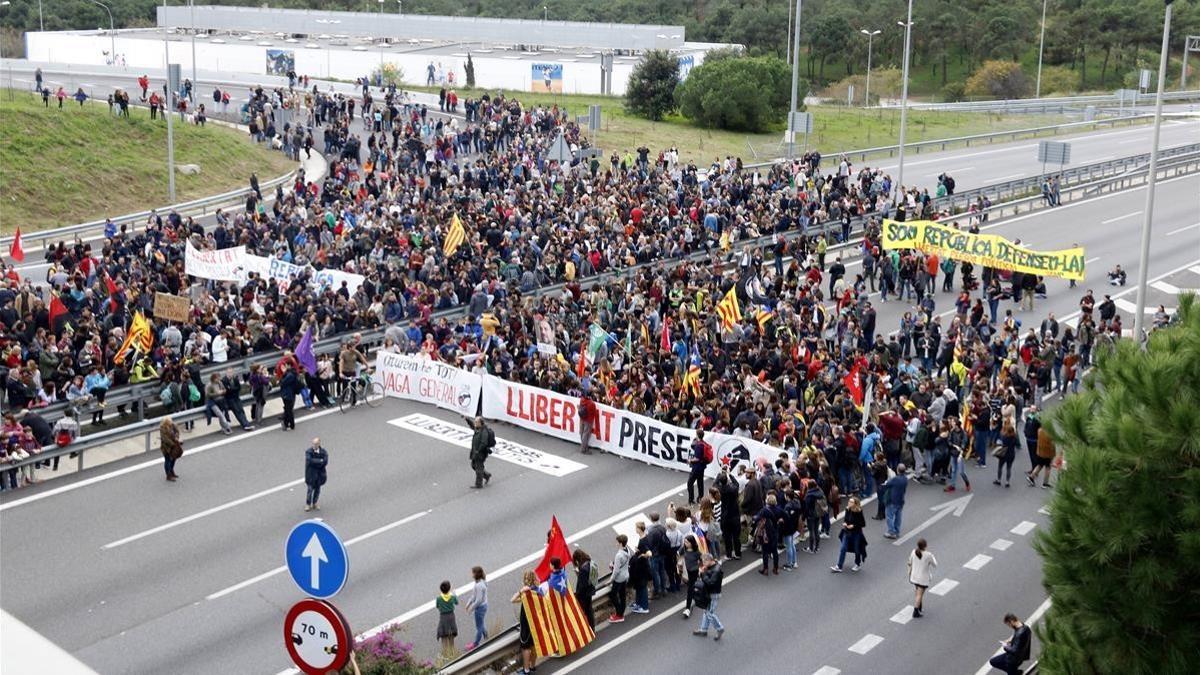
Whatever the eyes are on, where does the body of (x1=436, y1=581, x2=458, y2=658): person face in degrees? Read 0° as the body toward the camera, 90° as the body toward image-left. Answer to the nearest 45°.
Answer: approximately 180°

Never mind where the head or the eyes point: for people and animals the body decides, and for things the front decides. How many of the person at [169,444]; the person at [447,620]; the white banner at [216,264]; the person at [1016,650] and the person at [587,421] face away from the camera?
2

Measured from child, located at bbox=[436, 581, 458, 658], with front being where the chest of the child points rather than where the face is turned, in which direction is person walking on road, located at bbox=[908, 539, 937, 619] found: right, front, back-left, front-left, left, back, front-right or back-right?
right

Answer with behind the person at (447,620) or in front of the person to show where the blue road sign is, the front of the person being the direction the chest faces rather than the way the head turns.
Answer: behind

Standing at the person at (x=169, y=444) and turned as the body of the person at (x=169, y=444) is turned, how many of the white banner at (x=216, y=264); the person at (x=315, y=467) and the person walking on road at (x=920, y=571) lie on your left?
1

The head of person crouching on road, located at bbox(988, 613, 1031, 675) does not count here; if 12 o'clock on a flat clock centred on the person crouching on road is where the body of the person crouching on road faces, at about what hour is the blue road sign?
The blue road sign is roughly at 10 o'clock from the person crouching on road.

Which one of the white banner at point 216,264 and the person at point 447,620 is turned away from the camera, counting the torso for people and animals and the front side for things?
the person

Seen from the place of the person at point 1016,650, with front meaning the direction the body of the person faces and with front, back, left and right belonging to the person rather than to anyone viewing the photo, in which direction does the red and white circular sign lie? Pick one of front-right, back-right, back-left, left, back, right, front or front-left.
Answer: front-left

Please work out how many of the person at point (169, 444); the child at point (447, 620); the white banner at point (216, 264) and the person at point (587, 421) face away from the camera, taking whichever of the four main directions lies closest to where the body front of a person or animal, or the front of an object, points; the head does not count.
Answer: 2
